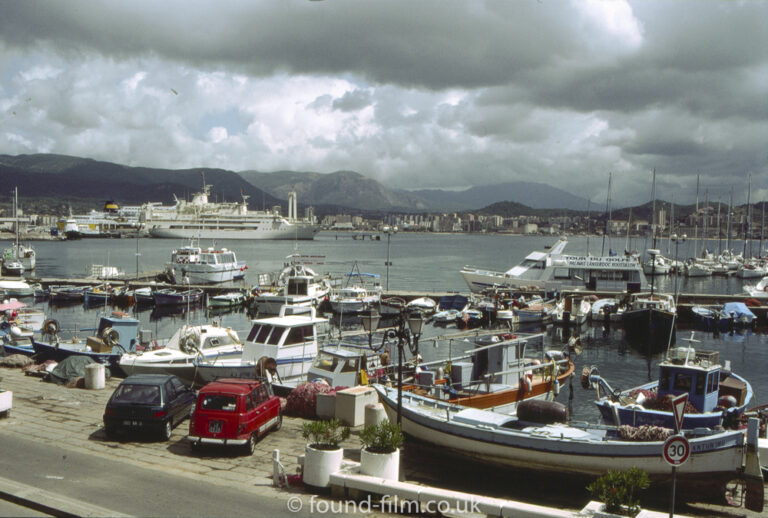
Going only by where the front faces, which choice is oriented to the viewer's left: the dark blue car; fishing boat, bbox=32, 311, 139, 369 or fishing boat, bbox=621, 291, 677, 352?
fishing boat, bbox=32, 311, 139, 369

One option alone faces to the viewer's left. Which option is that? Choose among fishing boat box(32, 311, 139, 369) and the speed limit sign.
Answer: the fishing boat

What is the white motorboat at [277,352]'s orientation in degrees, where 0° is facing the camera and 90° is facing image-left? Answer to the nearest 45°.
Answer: approximately 45°

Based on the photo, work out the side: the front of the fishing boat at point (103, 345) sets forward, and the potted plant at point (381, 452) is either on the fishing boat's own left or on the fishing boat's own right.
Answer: on the fishing boat's own left

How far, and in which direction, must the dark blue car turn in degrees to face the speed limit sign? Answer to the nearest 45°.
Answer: approximately 90° to its right

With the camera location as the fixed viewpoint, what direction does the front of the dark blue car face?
facing away from the viewer and to the right of the viewer

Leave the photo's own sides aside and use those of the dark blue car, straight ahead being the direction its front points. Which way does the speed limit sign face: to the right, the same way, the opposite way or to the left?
the opposite way

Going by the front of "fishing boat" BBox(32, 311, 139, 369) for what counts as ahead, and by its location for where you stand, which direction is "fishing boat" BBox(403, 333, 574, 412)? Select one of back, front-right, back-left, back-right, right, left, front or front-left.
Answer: back-left

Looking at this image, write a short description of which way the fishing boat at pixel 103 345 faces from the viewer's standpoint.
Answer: facing to the left of the viewer
